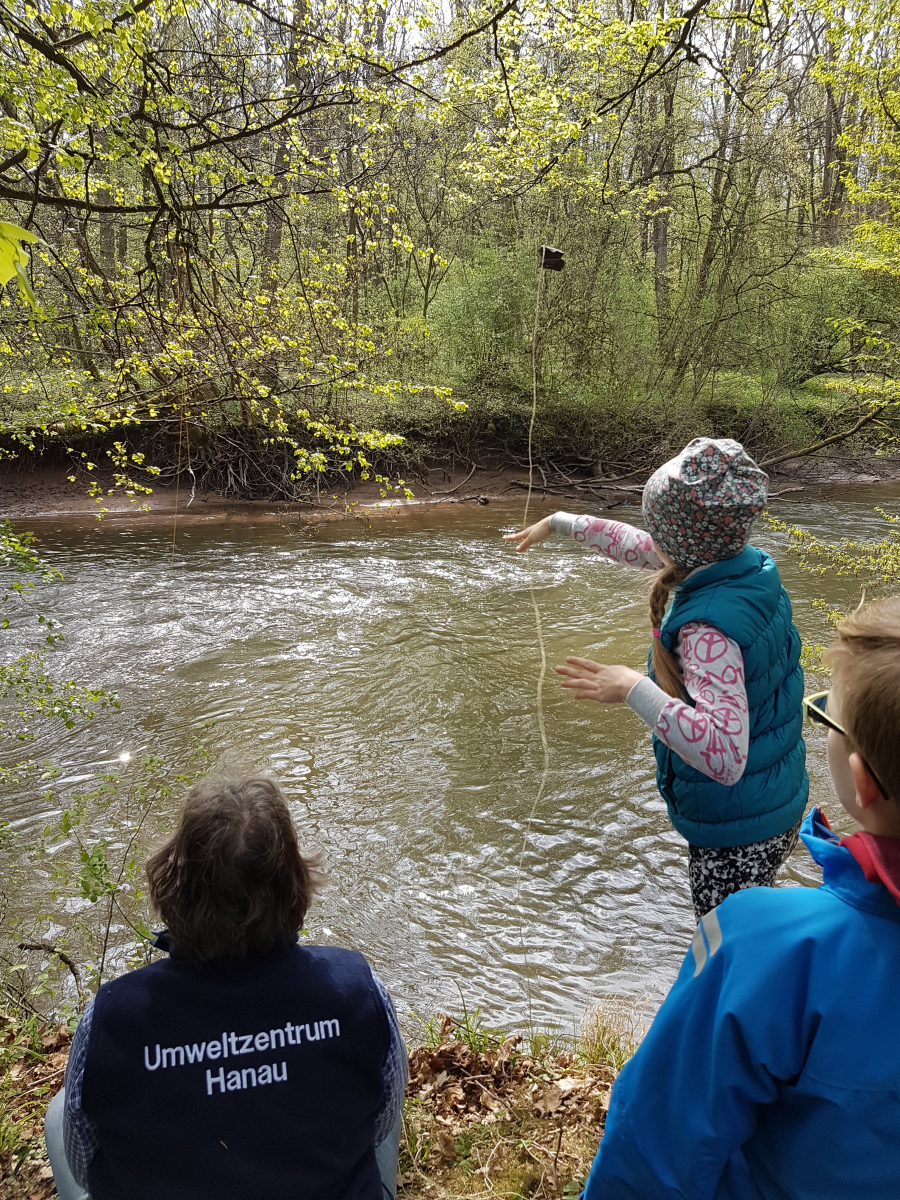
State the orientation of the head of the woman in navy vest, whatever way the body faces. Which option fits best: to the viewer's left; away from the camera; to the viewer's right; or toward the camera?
away from the camera

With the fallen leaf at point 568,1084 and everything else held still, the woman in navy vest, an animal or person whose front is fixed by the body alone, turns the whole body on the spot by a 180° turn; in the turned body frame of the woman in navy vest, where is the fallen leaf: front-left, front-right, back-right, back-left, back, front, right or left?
back-left

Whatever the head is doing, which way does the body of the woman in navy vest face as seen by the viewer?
away from the camera

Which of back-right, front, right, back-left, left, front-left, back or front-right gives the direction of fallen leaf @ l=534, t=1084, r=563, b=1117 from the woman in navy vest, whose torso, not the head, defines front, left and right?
front-right

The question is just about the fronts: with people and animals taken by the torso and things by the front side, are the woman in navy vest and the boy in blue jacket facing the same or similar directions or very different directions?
same or similar directions

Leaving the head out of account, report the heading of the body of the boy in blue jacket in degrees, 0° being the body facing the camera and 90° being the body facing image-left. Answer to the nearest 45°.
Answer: approximately 135°

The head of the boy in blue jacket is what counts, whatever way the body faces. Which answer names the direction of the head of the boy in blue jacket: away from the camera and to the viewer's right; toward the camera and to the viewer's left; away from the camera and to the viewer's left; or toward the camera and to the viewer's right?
away from the camera and to the viewer's left

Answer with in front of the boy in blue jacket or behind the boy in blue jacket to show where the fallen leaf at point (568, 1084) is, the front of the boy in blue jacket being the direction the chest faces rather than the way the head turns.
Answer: in front
